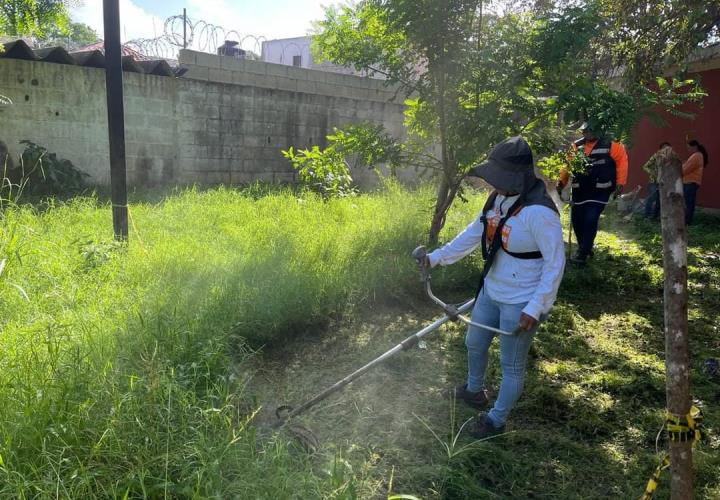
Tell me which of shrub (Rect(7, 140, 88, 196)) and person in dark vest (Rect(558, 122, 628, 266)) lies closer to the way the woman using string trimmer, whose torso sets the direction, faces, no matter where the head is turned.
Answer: the shrub

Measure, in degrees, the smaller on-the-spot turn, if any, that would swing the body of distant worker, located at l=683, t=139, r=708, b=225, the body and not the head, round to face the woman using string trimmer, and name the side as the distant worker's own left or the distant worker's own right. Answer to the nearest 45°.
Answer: approximately 90° to the distant worker's own left

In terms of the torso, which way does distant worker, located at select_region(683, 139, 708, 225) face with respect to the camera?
to the viewer's left

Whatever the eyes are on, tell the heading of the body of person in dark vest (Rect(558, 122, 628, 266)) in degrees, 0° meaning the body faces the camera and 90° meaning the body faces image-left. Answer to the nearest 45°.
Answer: approximately 45°
